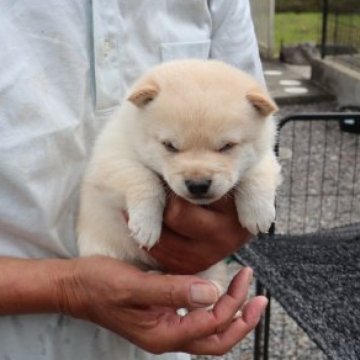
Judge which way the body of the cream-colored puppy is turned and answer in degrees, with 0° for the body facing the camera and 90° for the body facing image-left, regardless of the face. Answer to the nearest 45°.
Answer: approximately 0°

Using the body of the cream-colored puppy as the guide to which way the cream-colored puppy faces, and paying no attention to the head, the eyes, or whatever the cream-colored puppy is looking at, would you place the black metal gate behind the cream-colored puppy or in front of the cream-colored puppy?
behind
